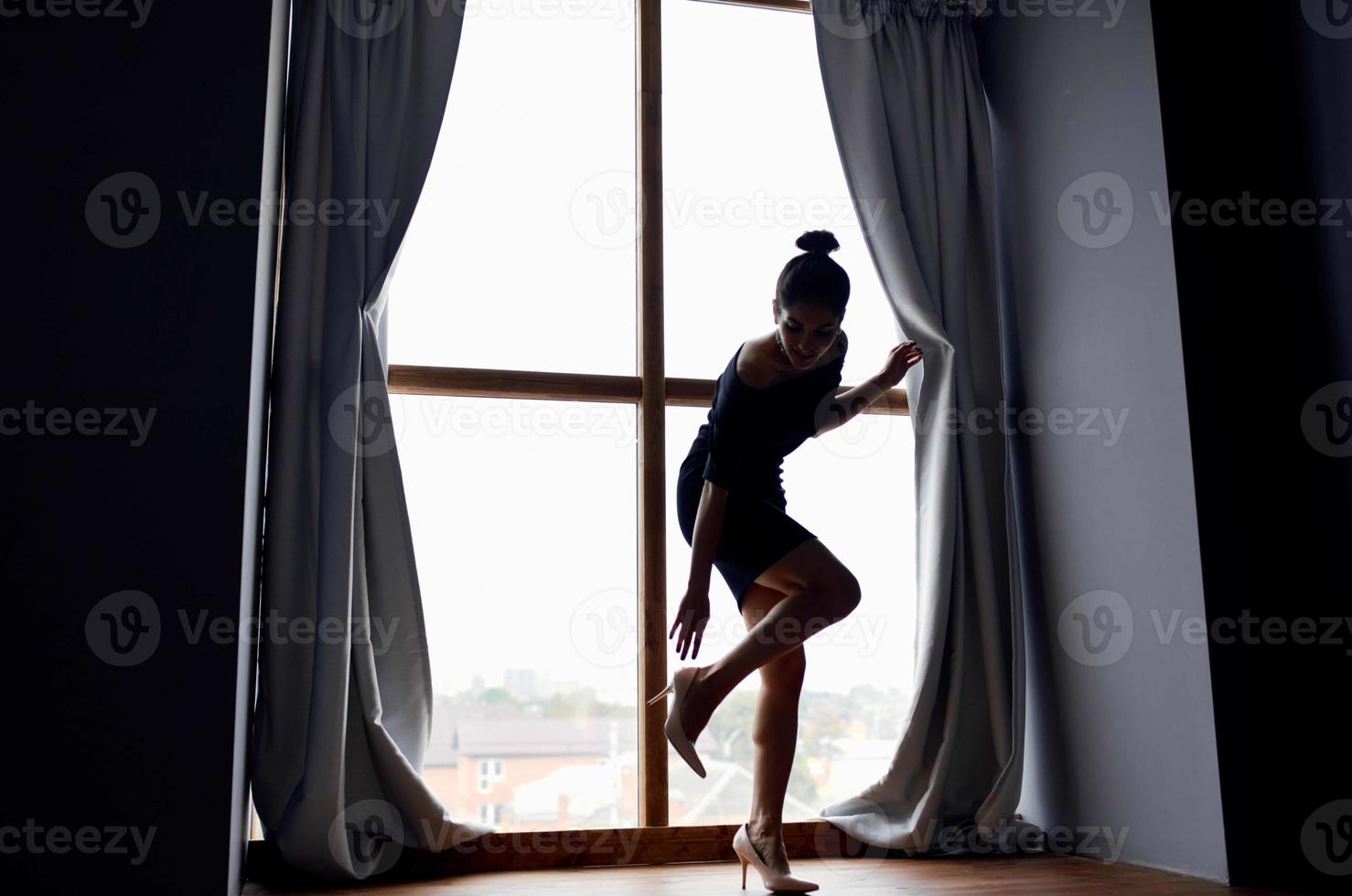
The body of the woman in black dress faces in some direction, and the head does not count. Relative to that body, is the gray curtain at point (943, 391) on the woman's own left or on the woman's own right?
on the woman's own left

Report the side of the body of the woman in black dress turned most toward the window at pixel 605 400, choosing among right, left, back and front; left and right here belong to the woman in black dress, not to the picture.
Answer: back

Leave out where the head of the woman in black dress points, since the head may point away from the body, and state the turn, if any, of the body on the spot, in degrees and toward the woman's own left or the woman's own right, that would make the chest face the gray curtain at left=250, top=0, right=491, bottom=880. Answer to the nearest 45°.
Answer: approximately 135° to the woman's own right
